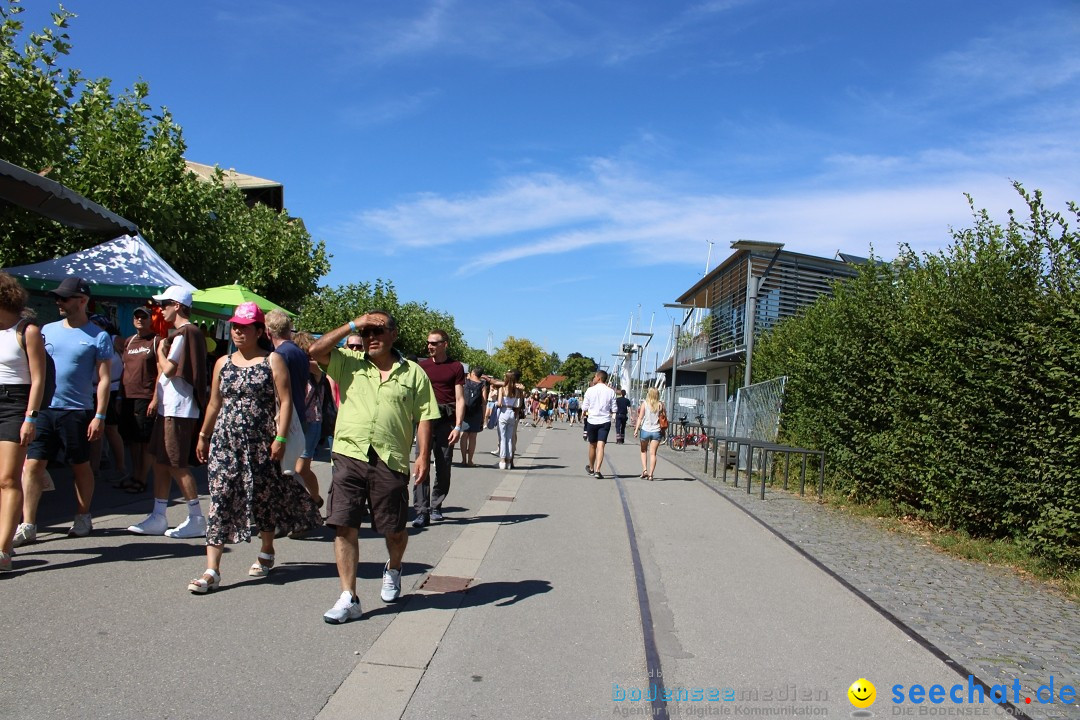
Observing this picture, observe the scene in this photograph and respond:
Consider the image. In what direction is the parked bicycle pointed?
to the viewer's right

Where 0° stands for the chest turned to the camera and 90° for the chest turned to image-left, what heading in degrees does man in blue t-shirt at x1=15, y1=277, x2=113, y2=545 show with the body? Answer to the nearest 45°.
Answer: approximately 45°

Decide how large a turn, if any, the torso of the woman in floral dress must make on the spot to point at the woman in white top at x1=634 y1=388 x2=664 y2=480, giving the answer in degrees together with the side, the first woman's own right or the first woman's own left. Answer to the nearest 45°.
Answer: approximately 180°

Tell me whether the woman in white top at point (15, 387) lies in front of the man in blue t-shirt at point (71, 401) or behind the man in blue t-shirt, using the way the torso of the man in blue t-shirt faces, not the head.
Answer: in front

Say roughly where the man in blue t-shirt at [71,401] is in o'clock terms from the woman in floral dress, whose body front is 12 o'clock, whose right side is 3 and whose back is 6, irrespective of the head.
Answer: The man in blue t-shirt is roughly at 3 o'clock from the woman in floral dress.

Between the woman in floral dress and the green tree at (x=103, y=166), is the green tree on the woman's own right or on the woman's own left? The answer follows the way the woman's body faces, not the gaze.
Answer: on the woman's own right

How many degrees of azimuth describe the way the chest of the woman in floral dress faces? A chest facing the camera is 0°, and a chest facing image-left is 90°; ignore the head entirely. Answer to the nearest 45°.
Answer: approximately 45°

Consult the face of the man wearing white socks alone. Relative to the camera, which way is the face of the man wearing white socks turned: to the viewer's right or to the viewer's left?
to the viewer's left

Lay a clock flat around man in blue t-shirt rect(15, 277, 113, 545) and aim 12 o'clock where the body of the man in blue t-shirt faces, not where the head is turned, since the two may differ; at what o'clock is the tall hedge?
The tall hedge is roughly at 8 o'clock from the man in blue t-shirt.

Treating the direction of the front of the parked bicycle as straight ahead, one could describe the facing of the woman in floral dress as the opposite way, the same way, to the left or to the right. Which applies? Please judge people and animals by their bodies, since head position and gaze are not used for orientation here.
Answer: to the right
